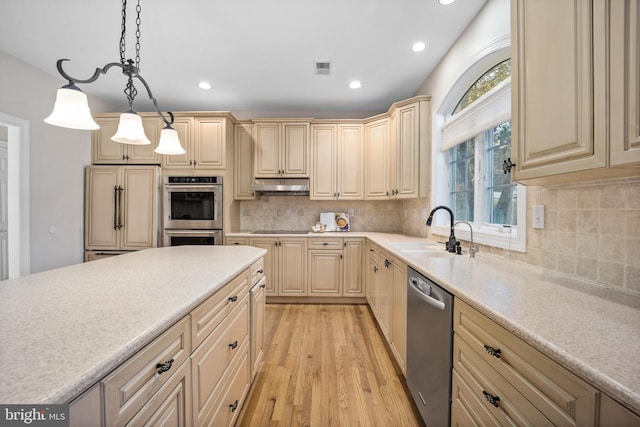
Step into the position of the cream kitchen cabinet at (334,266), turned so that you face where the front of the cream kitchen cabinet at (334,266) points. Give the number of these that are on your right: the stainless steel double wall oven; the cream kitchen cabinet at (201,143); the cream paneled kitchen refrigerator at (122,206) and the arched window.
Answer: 3

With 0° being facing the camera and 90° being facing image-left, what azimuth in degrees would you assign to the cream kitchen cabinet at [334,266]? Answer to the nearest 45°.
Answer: approximately 0°

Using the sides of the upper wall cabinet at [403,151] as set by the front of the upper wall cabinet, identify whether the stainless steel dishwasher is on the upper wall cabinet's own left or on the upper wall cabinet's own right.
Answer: on the upper wall cabinet's own left

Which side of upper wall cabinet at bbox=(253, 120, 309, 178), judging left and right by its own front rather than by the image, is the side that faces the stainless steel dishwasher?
front

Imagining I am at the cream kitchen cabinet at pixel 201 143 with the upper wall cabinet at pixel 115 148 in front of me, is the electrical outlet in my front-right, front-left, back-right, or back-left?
back-left

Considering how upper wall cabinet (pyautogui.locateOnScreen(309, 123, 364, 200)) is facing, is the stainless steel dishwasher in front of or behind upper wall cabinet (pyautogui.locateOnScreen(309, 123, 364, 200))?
in front

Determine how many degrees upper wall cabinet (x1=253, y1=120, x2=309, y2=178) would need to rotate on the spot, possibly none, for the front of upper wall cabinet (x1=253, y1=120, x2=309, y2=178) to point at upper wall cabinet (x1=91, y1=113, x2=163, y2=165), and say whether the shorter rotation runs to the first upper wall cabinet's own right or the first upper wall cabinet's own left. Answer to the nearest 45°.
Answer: approximately 90° to the first upper wall cabinet's own right

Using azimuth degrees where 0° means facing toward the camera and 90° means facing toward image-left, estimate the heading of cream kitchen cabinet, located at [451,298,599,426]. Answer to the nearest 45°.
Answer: approximately 45°

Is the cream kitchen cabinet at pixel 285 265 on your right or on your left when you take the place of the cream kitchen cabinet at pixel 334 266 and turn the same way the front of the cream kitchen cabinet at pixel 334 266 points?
on your right

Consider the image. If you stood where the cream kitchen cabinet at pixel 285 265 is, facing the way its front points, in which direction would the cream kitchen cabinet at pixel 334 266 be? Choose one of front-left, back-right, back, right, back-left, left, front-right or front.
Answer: left

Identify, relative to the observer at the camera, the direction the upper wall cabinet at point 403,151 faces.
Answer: facing the viewer and to the left of the viewer
